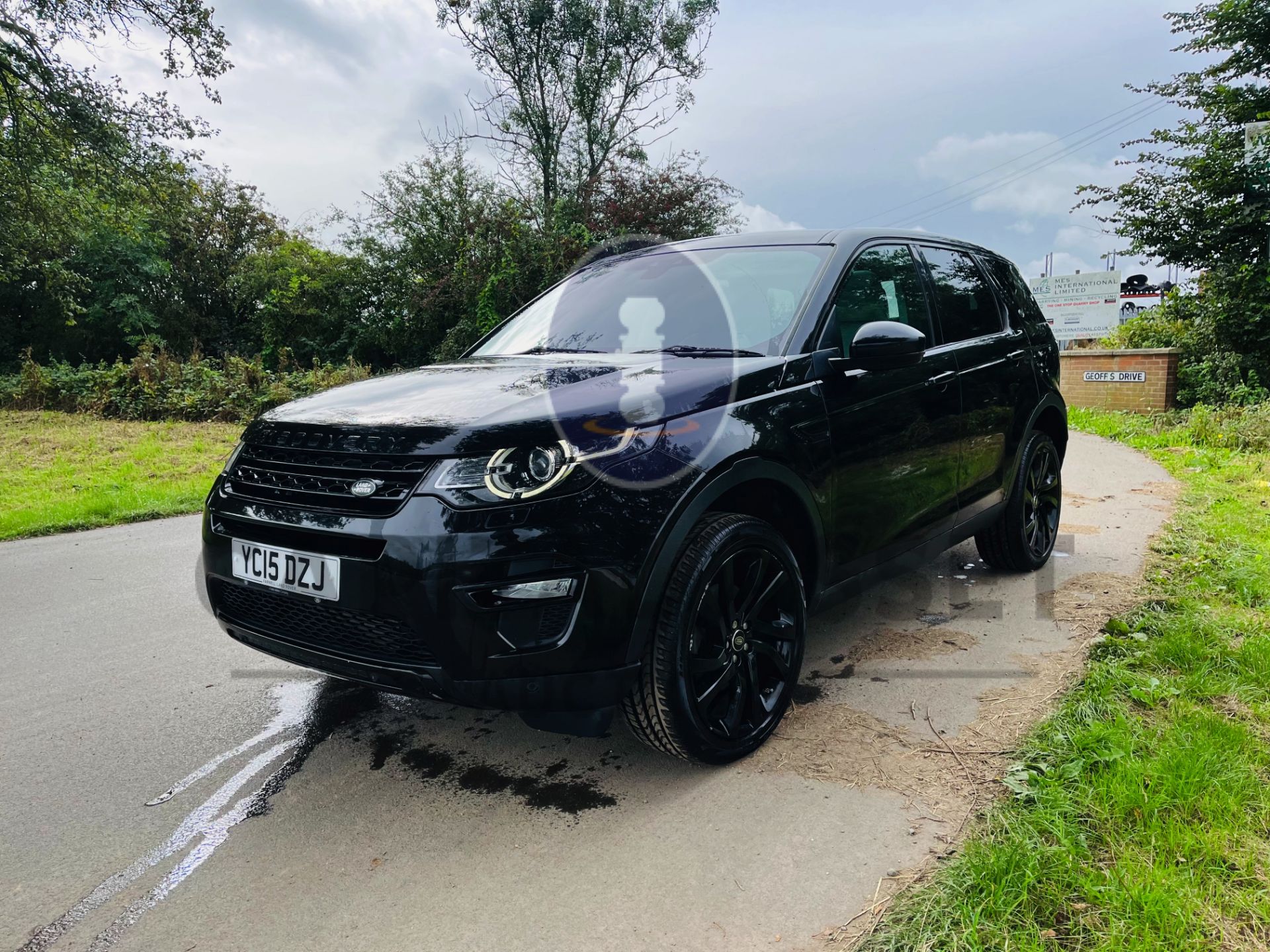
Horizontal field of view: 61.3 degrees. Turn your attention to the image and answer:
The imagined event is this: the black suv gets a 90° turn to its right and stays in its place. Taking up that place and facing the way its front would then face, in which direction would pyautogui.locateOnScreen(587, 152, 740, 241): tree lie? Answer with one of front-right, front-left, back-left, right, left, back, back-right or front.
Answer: front-right

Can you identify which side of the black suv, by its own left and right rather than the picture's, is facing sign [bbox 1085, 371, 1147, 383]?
back

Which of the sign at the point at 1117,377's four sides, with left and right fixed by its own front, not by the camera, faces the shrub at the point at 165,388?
right

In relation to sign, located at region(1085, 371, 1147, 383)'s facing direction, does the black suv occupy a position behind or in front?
in front

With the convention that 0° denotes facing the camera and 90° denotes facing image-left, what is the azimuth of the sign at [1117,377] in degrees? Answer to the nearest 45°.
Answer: approximately 0°

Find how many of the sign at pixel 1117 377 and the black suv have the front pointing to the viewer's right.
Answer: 0

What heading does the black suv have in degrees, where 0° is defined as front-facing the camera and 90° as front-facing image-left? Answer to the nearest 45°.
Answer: approximately 45°

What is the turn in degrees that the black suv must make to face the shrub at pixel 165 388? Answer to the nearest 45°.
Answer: approximately 90° to its right

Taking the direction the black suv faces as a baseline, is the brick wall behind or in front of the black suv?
behind
